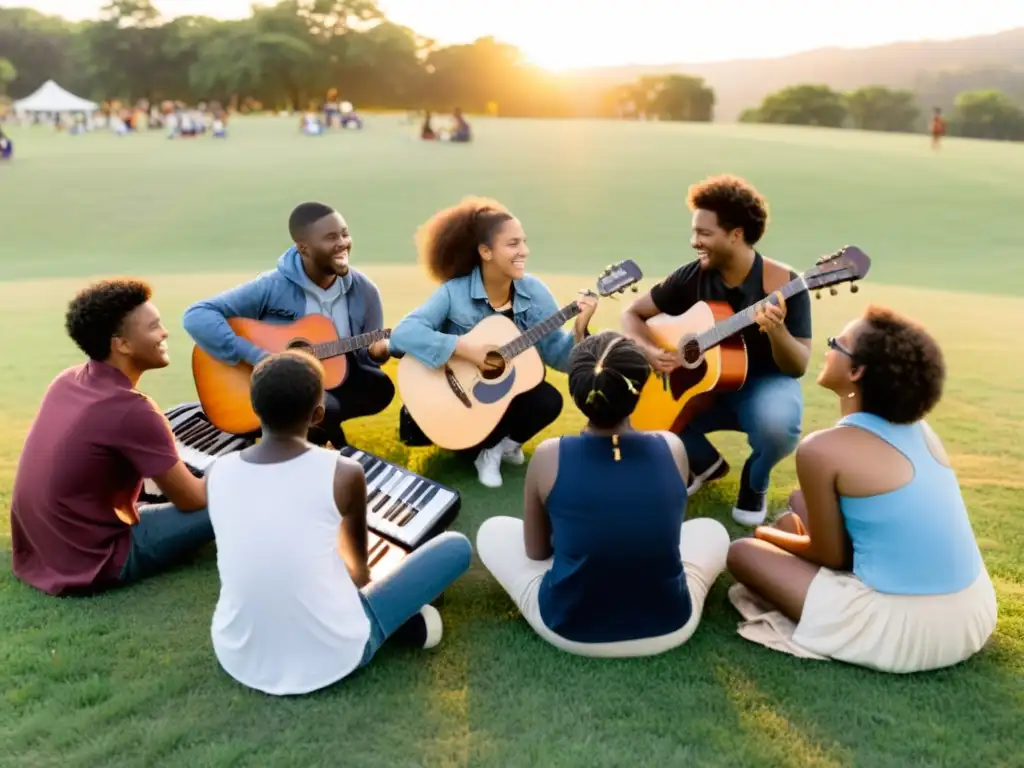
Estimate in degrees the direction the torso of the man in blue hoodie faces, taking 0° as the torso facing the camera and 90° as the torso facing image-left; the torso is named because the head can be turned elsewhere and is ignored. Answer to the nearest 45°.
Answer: approximately 315°

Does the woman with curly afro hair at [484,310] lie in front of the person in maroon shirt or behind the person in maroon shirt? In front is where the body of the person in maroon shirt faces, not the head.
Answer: in front

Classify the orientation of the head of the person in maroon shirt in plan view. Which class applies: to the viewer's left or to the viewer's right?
to the viewer's right

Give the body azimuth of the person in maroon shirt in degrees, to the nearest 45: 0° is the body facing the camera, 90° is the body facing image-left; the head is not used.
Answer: approximately 225°

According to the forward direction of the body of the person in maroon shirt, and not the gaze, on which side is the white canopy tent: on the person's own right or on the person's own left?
on the person's own left

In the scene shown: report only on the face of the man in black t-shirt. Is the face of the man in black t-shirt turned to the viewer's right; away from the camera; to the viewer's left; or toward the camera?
to the viewer's left

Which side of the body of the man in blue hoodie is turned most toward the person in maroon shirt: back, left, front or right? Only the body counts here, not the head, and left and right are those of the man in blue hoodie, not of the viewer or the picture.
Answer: right

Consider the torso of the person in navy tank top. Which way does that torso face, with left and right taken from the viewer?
facing away from the viewer

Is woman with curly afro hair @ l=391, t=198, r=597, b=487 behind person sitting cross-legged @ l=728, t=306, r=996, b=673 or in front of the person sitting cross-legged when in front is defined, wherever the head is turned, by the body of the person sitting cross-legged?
in front

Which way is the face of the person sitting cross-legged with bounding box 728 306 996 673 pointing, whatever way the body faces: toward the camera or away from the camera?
away from the camera

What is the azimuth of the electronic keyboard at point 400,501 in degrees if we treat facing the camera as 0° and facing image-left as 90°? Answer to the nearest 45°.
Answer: approximately 45°

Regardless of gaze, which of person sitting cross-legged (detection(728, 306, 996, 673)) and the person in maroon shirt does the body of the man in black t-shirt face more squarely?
the person in maroon shirt

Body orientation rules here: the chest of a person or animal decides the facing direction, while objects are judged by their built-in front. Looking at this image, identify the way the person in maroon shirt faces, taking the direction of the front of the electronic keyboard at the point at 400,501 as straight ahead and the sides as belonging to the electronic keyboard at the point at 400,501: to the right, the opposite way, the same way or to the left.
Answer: the opposite way

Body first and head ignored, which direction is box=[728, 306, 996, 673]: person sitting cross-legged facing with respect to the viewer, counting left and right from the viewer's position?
facing away from the viewer and to the left of the viewer
